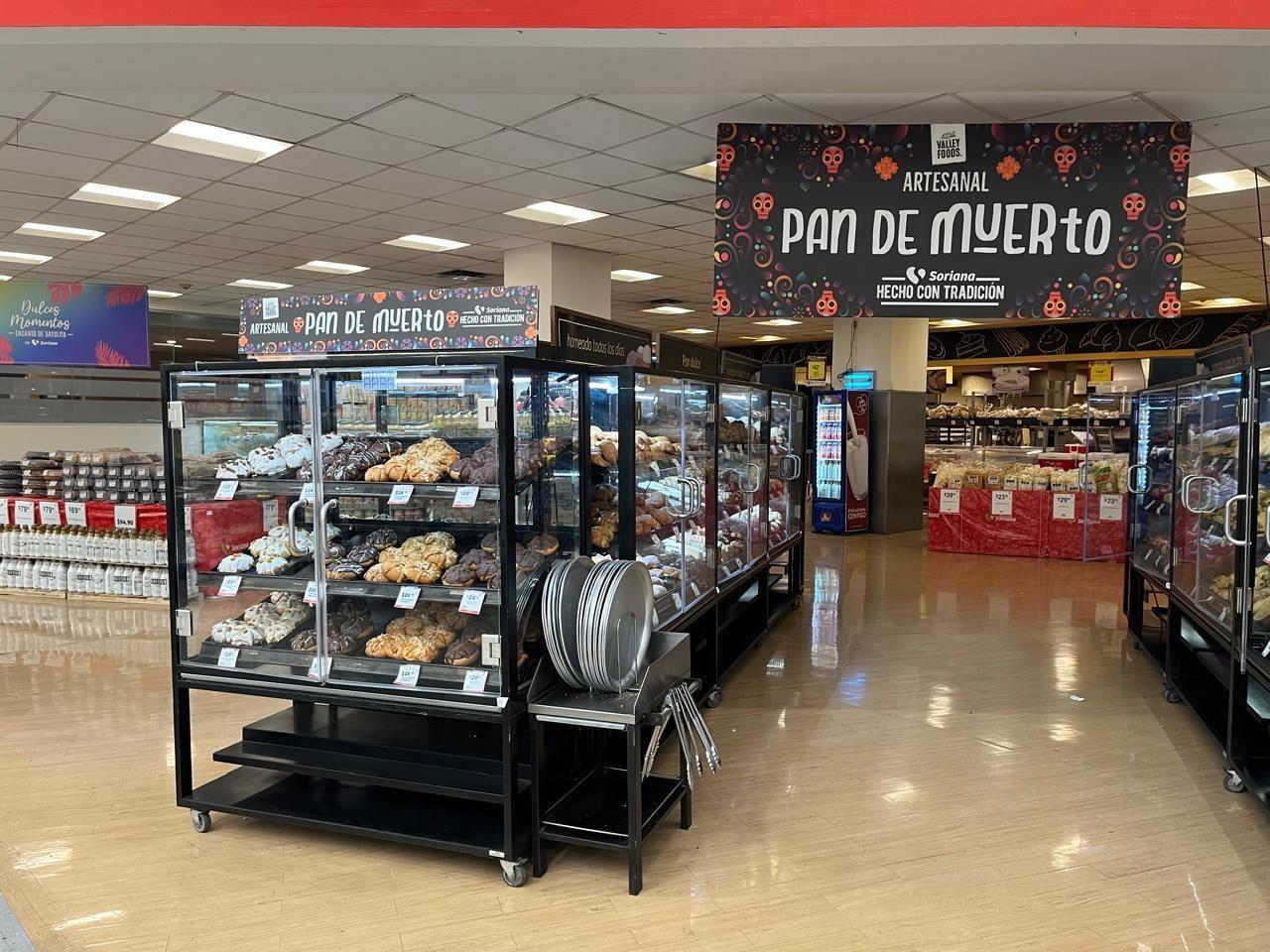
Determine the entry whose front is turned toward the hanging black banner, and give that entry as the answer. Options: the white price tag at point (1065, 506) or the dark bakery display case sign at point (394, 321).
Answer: the white price tag

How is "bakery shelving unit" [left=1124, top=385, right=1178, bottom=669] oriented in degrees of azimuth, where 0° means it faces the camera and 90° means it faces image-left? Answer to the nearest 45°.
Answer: approximately 45°

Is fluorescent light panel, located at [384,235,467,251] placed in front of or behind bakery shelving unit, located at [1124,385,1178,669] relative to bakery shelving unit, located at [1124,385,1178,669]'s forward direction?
in front

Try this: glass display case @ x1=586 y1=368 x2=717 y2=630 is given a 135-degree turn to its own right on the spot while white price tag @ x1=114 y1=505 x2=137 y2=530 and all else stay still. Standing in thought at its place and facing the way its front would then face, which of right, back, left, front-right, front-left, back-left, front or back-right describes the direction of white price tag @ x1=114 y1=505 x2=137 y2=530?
front-right

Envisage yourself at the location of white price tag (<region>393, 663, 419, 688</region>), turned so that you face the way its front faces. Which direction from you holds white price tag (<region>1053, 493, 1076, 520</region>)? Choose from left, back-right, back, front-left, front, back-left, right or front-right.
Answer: back-left

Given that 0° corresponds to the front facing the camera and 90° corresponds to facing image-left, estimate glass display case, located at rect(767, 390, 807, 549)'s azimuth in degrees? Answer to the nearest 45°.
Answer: approximately 315°

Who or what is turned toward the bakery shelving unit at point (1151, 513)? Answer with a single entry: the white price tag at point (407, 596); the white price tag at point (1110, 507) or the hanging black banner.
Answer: the white price tag at point (1110, 507)

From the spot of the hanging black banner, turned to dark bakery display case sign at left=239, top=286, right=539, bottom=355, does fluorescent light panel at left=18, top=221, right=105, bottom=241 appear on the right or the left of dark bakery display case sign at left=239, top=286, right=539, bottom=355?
right

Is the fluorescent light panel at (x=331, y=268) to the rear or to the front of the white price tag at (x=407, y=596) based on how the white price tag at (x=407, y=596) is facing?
to the rear

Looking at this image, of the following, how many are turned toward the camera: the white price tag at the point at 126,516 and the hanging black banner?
2

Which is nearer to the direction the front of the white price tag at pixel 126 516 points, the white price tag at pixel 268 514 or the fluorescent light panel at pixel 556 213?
the white price tag

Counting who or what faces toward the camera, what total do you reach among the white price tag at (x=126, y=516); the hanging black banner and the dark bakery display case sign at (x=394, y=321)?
3

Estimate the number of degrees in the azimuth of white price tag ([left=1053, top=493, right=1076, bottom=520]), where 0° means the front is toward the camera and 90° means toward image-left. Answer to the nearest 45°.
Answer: approximately 0°
